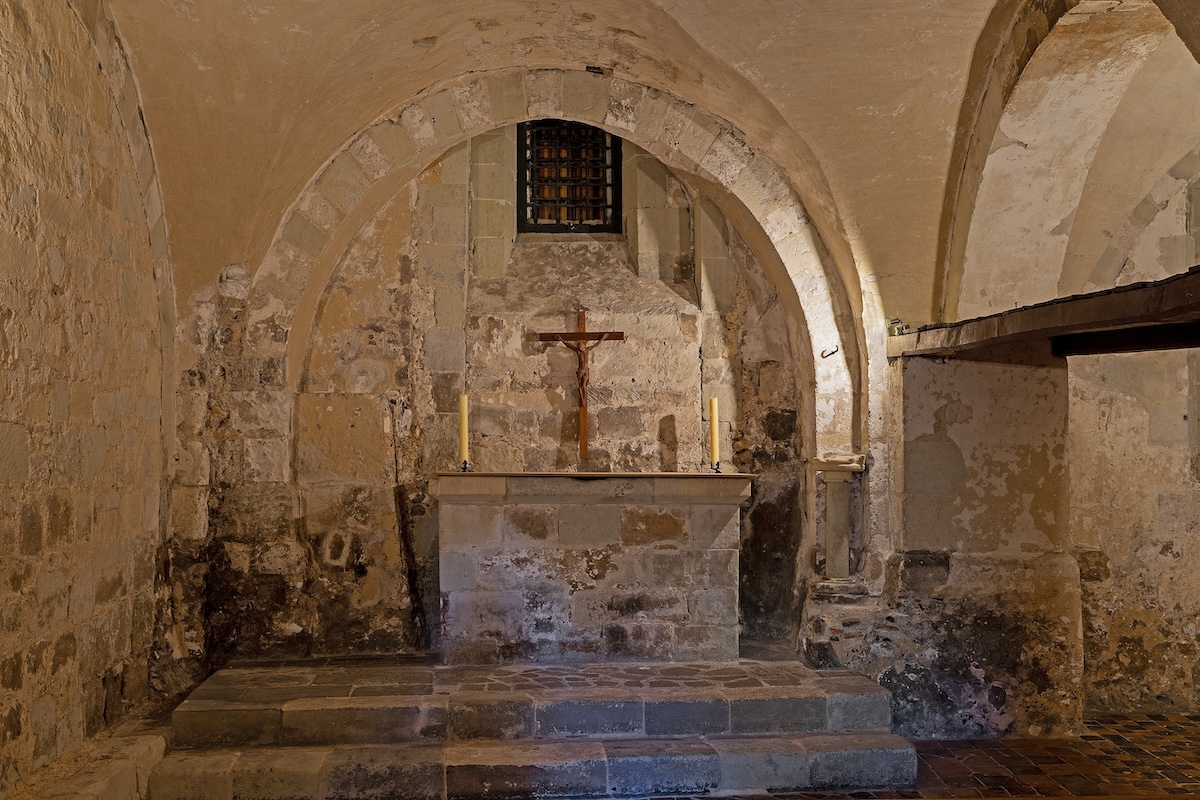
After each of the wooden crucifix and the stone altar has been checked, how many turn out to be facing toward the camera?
2

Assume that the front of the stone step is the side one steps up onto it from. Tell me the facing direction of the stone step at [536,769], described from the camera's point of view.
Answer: facing the viewer

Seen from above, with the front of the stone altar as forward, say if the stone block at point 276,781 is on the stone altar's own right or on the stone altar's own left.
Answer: on the stone altar's own right

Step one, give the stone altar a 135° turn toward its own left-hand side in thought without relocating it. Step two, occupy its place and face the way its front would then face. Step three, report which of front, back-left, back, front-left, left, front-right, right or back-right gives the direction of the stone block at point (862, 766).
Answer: right

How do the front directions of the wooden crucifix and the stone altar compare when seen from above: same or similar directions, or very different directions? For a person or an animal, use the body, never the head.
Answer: same or similar directions

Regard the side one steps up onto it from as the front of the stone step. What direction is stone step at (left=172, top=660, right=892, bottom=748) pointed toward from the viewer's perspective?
toward the camera

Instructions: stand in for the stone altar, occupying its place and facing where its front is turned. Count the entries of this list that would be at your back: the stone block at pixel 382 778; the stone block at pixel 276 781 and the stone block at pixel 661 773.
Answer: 0

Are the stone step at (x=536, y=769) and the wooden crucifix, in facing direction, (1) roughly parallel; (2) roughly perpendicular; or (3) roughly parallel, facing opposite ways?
roughly parallel

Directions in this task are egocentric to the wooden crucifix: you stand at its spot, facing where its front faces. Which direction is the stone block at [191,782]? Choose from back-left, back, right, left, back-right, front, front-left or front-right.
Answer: front-right

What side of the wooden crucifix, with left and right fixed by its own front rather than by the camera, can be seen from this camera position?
front

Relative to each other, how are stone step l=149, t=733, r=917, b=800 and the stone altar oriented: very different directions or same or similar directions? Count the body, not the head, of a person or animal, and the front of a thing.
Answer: same or similar directions

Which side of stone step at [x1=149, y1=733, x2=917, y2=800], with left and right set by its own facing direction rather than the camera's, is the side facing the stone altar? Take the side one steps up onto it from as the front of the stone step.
back
